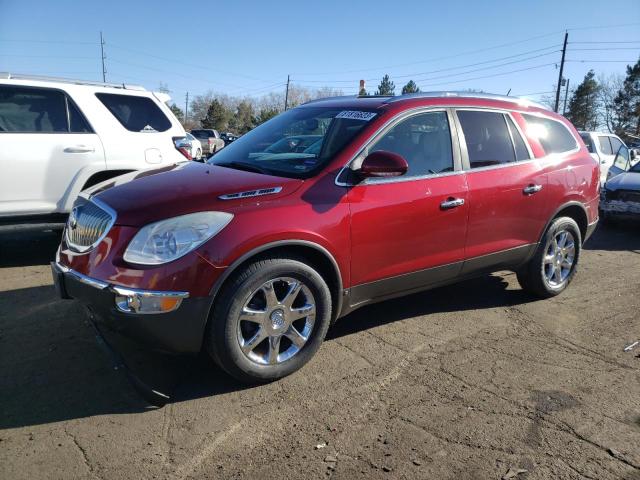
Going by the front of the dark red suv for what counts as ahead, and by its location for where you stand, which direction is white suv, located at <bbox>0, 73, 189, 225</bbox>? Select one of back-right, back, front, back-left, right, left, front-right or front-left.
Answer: right

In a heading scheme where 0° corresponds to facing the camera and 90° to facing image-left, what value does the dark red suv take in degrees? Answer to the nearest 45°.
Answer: approximately 45°

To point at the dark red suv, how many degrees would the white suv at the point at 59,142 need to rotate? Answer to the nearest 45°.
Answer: approximately 135° to its left

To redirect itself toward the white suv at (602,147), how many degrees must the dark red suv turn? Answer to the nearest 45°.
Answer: approximately 180°

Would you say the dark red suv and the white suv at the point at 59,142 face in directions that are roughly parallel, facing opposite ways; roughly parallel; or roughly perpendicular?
roughly parallel

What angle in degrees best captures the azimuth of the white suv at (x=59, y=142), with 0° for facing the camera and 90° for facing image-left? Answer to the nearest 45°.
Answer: approximately 90°

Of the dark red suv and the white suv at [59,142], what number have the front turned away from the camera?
0

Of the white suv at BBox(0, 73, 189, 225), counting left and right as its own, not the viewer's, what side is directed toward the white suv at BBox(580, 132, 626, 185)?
back

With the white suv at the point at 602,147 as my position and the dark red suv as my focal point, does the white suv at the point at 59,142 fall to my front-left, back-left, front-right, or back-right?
front-right
